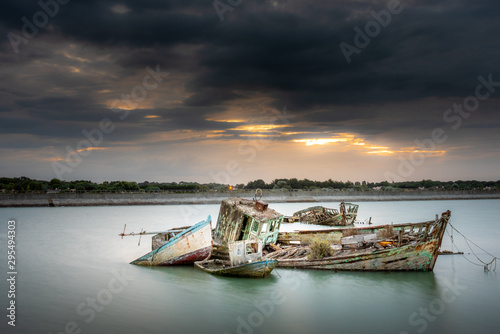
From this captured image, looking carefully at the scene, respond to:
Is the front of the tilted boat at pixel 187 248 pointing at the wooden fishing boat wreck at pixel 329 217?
no

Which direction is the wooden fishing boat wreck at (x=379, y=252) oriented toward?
to the viewer's right

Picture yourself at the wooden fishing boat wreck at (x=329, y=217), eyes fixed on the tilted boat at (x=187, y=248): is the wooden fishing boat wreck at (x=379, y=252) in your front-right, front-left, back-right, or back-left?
front-left

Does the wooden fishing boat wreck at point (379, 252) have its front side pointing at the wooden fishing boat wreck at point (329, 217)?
no

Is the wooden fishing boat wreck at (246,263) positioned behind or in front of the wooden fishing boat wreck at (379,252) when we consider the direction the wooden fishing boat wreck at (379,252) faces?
behind

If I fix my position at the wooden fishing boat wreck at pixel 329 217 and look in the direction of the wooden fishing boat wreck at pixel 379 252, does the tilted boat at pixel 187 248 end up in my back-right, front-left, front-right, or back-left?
front-right

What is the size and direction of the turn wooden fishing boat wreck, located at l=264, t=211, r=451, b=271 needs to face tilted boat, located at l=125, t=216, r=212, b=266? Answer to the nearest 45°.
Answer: approximately 180°

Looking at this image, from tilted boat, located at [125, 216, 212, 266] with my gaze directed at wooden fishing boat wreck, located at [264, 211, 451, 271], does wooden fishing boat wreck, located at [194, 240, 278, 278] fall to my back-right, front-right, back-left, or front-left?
front-right
